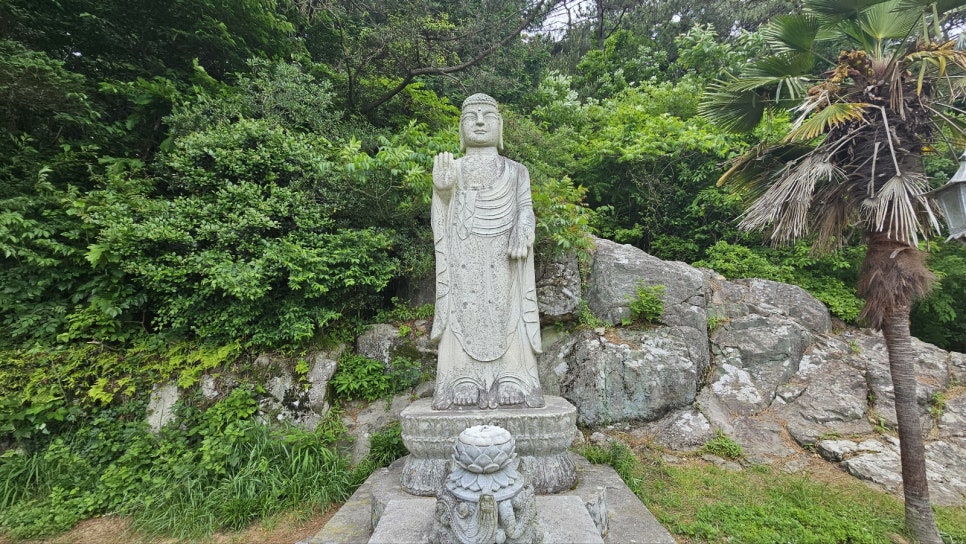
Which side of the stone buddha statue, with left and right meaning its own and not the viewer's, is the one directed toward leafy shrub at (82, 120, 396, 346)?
right

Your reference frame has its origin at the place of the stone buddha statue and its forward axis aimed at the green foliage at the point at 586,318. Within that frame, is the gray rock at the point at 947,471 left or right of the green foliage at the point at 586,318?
right

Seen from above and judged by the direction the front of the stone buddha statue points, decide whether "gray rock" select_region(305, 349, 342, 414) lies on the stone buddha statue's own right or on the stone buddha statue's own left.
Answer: on the stone buddha statue's own right

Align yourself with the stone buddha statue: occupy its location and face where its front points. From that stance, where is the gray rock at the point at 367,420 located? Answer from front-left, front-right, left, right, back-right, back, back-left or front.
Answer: back-right

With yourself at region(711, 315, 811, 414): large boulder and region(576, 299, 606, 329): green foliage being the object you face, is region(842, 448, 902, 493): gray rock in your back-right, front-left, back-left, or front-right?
back-left

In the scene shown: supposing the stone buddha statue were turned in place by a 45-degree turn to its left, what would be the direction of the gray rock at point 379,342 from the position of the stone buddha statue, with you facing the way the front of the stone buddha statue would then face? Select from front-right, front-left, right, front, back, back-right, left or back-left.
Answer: back

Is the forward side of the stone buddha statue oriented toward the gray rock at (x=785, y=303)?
no

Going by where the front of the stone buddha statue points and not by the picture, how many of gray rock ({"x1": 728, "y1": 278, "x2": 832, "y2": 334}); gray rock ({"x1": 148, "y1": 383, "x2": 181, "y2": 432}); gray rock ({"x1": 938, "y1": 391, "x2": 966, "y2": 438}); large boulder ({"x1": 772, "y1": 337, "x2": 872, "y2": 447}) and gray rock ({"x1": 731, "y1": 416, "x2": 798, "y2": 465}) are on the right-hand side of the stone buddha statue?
1

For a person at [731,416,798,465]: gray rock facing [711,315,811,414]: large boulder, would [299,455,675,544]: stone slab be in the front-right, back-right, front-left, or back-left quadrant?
back-left

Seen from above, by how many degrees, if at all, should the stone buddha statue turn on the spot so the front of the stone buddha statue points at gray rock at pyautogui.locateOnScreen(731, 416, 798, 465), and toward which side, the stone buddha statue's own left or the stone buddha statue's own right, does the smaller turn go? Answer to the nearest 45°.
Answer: approximately 90° to the stone buddha statue's own left

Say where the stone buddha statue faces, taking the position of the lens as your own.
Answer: facing the viewer

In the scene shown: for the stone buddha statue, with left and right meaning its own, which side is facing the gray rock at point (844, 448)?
left

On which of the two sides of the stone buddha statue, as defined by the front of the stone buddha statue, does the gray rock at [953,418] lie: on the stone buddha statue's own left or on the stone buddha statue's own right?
on the stone buddha statue's own left

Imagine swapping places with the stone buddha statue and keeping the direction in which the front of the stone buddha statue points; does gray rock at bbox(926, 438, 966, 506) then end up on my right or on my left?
on my left

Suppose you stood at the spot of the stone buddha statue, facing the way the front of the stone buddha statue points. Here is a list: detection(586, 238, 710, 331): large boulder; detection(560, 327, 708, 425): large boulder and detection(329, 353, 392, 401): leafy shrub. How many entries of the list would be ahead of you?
0

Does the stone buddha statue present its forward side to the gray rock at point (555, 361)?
no
